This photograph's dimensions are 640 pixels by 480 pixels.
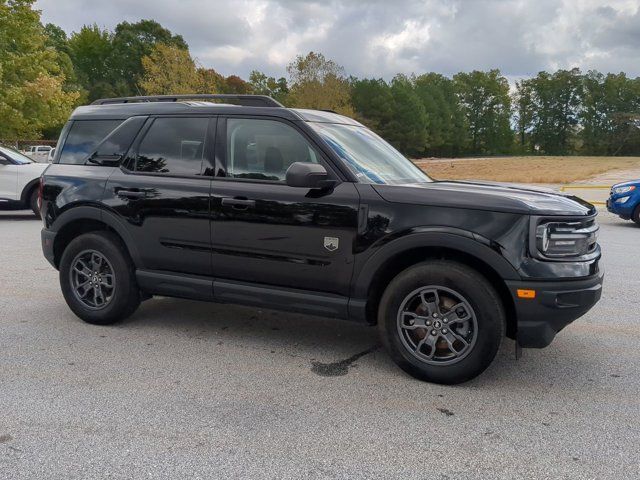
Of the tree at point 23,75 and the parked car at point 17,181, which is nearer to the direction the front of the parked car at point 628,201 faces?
the parked car

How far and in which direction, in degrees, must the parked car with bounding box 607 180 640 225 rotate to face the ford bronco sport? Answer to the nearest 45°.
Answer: approximately 45° to its left

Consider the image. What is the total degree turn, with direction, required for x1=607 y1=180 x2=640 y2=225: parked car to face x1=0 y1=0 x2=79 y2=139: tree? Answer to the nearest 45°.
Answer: approximately 45° to its right

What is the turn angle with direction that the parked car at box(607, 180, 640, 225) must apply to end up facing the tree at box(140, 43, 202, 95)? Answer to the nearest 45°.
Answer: approximately 90° to its right

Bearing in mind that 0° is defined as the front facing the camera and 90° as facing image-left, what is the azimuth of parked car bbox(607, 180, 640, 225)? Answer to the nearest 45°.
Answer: approximately 45°

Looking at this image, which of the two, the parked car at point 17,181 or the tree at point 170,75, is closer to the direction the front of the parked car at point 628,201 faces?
the parked car
